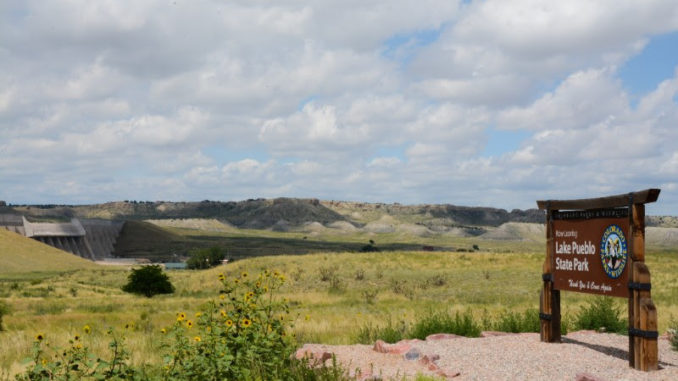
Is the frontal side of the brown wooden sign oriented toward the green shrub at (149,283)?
no

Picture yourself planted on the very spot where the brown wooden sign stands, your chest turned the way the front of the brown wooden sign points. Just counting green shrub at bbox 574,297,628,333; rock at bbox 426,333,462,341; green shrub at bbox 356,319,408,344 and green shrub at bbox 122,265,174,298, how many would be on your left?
0

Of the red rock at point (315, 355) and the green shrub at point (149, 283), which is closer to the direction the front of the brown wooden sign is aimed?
the red rock

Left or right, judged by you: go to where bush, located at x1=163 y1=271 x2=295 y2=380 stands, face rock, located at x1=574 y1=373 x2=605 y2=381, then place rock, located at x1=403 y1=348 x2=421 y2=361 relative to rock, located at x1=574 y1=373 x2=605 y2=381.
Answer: left

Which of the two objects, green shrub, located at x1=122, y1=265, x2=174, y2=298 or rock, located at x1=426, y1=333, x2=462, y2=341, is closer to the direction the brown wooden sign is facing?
the rock

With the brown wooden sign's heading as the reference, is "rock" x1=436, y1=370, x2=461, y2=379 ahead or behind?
ahead

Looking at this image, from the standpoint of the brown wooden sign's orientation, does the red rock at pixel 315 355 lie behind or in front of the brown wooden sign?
in front

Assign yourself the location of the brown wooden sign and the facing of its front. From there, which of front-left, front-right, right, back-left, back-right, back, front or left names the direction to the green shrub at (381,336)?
front-right

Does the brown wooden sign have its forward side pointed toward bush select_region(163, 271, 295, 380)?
yes

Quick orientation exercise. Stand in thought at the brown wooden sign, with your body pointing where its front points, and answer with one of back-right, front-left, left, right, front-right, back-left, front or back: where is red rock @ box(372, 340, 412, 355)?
front

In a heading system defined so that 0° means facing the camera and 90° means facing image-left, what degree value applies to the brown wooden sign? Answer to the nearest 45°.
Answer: approximately 45°

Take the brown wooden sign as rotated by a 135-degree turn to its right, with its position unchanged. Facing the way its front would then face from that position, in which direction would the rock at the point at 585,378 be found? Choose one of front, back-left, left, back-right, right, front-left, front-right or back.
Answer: back

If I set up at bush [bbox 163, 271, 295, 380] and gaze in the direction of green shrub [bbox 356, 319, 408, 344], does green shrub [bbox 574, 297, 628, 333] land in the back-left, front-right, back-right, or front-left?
front-right
